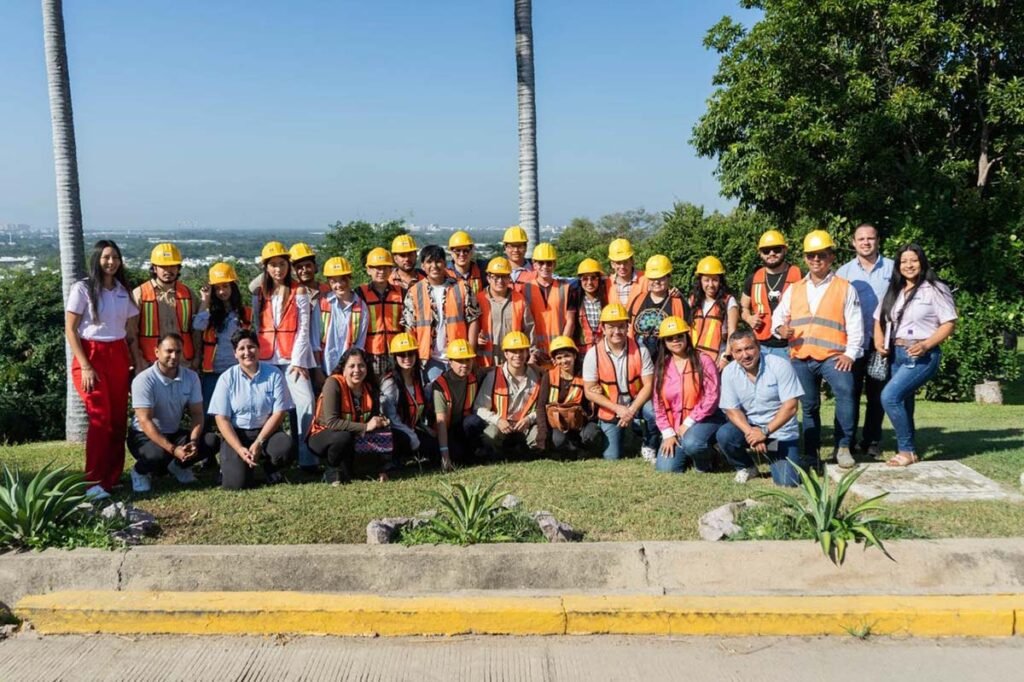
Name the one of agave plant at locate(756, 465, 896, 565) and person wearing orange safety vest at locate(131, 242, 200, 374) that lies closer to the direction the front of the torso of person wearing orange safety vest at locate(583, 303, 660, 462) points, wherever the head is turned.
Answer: the agave plant

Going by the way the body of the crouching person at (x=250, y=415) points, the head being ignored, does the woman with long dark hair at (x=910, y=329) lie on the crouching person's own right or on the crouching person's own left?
on the crouching person's own left

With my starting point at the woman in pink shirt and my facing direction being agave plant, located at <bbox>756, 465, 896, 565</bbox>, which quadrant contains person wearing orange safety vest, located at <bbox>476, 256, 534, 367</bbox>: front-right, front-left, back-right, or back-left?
back-right

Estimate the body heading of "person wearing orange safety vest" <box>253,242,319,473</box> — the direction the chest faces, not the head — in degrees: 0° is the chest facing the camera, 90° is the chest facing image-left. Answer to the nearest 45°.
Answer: approximately 0°

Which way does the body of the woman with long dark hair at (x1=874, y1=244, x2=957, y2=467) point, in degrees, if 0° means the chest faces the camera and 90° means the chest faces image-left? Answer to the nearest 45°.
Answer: approximately 45°

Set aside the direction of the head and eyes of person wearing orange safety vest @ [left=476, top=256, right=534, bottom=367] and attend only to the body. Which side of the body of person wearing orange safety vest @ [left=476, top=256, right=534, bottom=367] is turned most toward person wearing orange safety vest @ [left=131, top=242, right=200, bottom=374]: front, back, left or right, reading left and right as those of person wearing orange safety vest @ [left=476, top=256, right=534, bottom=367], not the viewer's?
right

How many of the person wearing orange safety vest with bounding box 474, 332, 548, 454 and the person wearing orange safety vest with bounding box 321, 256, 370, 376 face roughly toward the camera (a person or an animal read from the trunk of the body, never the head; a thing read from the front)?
2

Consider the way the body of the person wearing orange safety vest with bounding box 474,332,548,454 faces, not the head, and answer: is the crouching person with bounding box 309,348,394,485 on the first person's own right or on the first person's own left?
on the first person's own right

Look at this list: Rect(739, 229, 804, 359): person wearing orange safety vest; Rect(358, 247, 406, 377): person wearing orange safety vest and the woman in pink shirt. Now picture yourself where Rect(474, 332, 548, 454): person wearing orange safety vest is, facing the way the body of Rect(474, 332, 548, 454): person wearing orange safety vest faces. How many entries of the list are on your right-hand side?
1

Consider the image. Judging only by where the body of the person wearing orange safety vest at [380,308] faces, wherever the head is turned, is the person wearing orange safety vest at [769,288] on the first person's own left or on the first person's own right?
on the first person's own left

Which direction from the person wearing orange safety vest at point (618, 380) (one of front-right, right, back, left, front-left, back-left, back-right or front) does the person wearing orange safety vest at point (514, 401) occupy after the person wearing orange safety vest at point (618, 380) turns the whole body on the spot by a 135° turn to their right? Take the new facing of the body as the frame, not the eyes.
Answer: front-left
